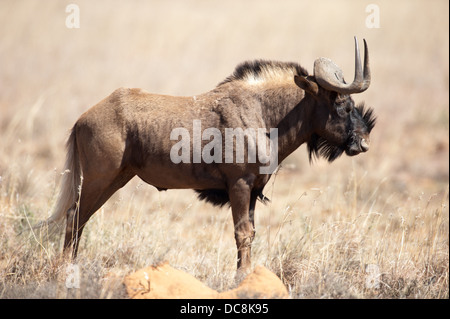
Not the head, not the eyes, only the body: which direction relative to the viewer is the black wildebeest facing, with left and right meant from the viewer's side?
facing to the right of the viewer
